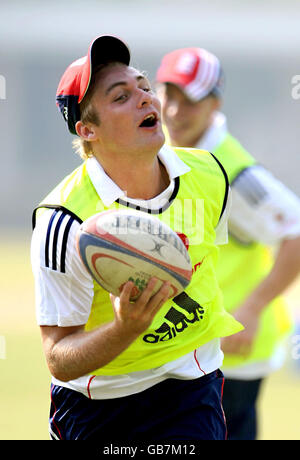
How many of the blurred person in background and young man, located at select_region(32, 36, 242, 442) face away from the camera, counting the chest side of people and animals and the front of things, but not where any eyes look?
0

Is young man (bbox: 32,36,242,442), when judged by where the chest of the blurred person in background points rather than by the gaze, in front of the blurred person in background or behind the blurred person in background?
in front

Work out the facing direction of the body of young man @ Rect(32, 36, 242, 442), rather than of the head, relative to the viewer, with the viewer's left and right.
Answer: facing the viewer and to the right of the viewer

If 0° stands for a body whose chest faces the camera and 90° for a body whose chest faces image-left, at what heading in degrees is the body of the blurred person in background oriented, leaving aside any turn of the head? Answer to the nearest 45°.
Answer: approximately 45°

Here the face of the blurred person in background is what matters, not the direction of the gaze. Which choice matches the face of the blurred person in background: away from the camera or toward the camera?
toward the camera

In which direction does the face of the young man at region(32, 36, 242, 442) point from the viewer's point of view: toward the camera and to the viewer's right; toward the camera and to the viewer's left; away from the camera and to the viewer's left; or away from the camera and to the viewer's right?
toward the camera and to the viewer's right
